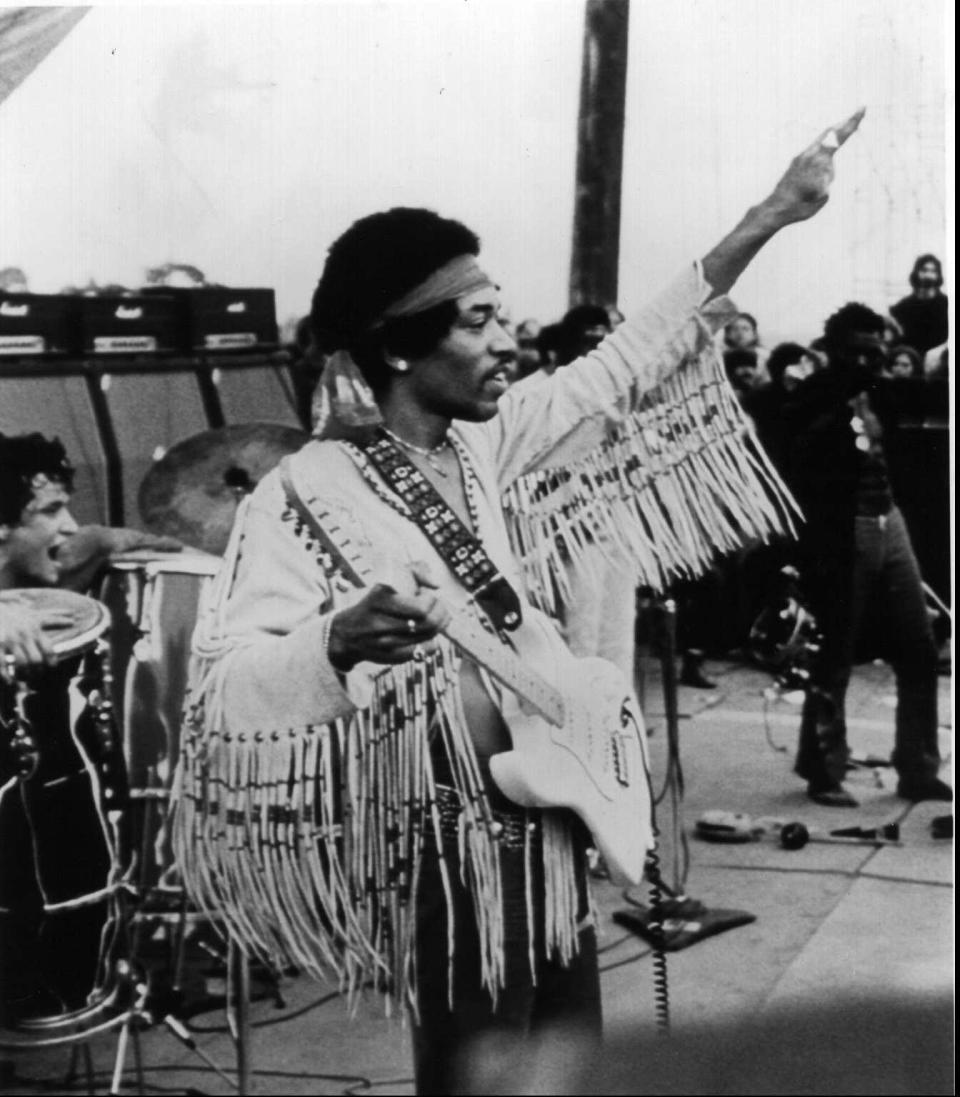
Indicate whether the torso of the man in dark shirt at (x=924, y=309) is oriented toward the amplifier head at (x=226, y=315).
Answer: no

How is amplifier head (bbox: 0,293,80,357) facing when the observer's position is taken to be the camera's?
facing the viewer

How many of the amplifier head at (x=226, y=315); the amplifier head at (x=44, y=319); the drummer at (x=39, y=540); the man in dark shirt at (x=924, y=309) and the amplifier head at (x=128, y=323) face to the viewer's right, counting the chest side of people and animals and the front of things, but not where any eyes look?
1

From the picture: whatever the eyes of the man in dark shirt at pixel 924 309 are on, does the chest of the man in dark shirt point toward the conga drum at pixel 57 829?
yes

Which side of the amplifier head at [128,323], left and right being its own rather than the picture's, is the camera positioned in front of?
front

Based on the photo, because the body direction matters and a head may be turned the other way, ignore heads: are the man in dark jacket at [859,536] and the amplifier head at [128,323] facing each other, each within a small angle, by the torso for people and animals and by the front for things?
no

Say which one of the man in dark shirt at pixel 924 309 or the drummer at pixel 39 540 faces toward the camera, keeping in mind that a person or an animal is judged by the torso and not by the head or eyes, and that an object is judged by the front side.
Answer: the man in dark shirt

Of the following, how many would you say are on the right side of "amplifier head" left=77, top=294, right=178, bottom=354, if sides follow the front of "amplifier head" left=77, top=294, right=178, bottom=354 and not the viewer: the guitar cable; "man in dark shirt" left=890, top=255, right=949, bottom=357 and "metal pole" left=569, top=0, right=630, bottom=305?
0

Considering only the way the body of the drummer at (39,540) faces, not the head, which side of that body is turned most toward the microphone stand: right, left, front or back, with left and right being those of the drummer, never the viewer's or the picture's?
front

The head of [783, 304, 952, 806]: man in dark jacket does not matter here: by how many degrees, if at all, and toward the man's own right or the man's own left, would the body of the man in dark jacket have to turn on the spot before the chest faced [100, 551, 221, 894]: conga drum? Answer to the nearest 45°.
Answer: approximately 45° to the man's own right

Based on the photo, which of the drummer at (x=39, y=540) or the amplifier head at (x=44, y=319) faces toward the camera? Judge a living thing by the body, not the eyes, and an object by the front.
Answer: the amplifier head

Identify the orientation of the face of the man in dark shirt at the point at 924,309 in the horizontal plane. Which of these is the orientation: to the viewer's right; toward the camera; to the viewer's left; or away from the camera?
toward the camera

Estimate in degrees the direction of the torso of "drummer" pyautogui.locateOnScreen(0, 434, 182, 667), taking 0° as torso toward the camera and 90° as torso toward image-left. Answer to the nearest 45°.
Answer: approximately 270°
